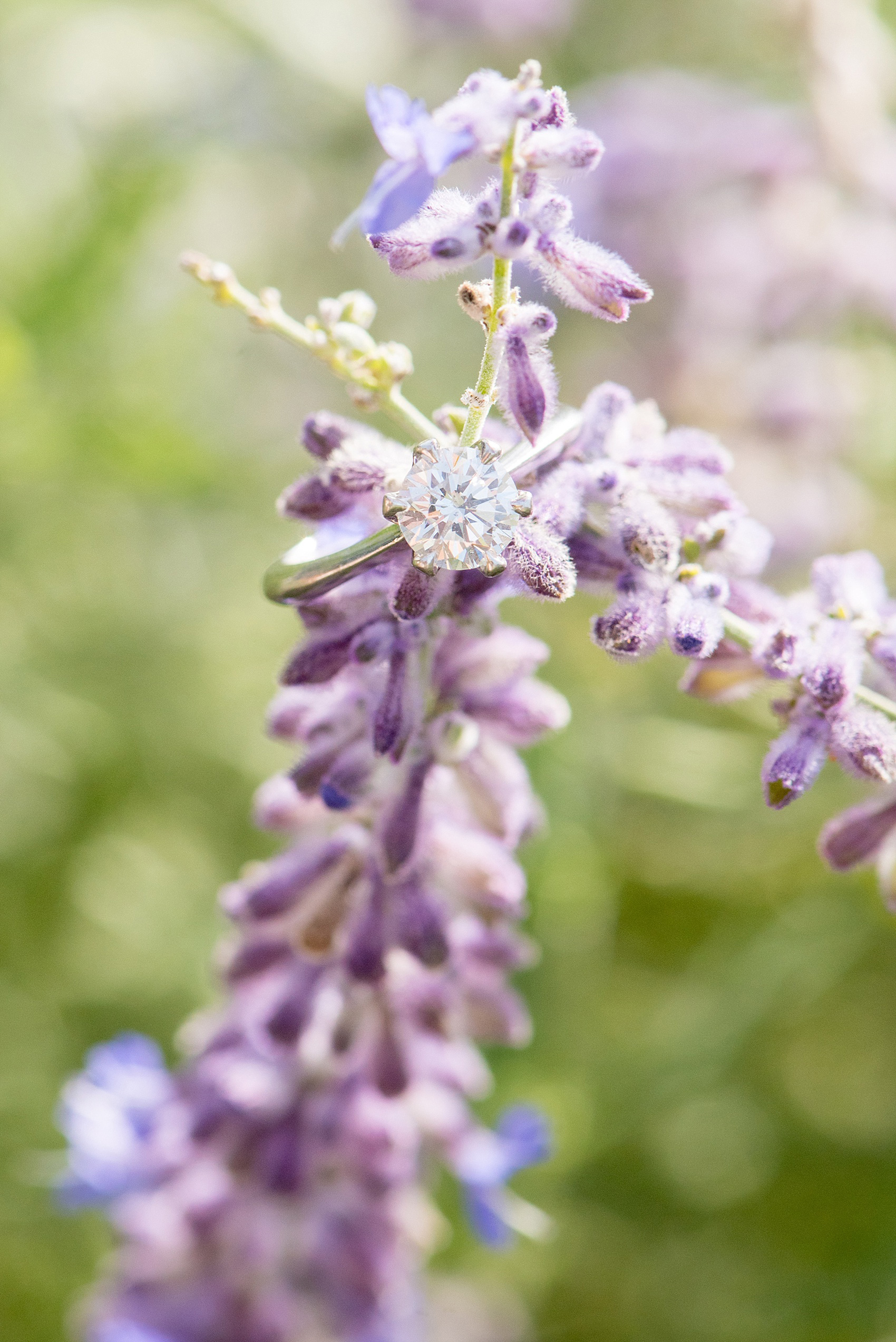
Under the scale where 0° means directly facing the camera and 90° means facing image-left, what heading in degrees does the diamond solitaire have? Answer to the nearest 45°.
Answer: approximately 0°
